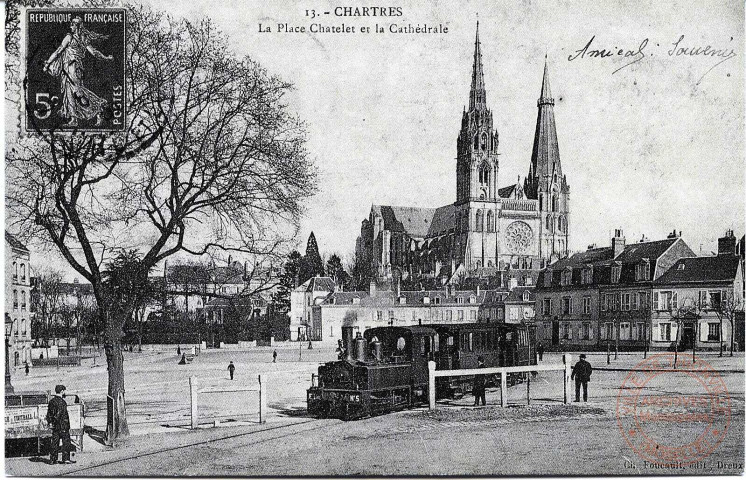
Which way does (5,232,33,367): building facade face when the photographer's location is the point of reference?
facing the viewer and to the right of the viewer
